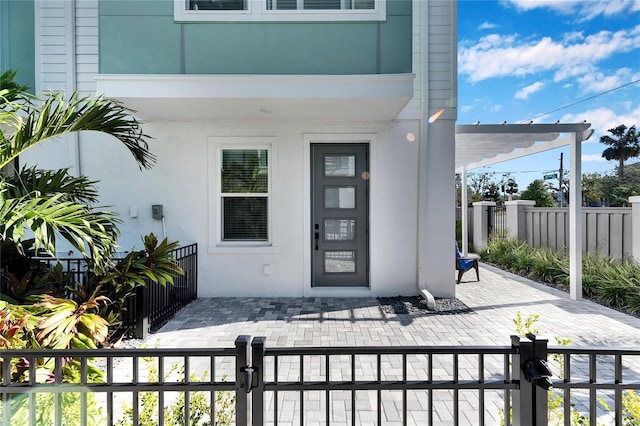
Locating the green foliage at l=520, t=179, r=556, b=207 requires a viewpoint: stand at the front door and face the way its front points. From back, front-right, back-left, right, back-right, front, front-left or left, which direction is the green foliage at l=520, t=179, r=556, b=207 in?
back-left

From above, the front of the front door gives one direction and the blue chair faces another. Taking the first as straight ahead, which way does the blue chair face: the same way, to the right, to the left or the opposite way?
to the left

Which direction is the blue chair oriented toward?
to the viewer's right

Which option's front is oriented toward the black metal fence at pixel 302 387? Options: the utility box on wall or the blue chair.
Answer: the utility box on wall

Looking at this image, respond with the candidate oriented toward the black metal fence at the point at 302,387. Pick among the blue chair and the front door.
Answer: the front door

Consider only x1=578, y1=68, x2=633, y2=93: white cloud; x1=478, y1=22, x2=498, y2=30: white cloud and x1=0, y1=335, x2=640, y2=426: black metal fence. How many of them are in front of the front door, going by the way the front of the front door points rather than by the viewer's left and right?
1

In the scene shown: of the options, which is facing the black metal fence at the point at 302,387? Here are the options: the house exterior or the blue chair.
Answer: the house exterior

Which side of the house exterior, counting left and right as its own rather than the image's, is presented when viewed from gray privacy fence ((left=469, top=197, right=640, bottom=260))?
left

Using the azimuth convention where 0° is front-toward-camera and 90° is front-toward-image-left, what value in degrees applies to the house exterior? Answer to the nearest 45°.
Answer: approximately 0°

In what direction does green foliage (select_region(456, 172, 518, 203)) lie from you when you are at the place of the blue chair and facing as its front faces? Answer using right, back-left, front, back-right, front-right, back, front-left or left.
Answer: left

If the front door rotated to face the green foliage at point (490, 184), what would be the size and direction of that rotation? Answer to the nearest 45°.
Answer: approximately 135° to its left

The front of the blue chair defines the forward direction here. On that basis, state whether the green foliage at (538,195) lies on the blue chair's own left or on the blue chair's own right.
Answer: on the blue chair's own left
